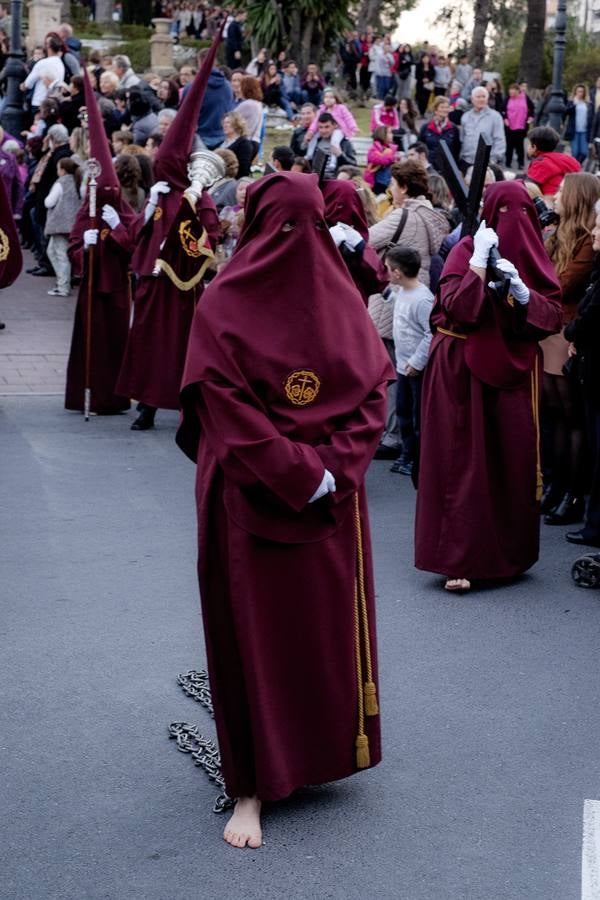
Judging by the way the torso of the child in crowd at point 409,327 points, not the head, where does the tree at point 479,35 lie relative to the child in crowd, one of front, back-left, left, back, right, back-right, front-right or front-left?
back-right

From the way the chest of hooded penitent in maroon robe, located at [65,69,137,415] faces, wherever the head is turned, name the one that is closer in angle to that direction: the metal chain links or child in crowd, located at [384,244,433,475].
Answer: the metal chain links

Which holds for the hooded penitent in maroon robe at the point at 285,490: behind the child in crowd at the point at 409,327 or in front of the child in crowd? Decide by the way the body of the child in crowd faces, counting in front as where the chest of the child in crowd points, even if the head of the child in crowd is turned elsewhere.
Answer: in front

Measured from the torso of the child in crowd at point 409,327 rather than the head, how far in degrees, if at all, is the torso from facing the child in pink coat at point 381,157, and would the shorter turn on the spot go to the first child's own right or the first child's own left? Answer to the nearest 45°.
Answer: approximately 135° to the first child's own right

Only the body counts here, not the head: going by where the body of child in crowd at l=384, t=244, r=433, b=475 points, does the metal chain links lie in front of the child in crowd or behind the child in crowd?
in front

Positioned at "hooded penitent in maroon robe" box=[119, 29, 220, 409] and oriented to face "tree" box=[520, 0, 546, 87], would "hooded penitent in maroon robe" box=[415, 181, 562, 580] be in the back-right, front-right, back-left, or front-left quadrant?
back-right

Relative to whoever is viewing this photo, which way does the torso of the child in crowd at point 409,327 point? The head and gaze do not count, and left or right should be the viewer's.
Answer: facing the viewer and to the left of the viewer

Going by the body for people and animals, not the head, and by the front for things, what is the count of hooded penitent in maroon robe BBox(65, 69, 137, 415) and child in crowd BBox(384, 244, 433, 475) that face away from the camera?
0

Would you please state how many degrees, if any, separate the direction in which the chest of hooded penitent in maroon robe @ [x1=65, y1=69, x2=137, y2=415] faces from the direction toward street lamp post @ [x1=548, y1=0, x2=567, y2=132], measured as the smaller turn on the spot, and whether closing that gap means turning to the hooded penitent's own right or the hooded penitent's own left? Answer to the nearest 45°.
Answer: approximately 135° to the hooded penitent's own left

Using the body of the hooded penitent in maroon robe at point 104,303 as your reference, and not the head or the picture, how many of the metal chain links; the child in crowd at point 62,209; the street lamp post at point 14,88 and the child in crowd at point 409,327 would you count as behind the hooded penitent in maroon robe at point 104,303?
2

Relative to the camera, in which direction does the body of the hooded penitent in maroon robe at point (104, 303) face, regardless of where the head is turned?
toward the camera

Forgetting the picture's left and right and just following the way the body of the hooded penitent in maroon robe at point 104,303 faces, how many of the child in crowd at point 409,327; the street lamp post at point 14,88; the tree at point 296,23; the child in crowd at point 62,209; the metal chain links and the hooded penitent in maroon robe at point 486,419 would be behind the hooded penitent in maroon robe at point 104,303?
3
